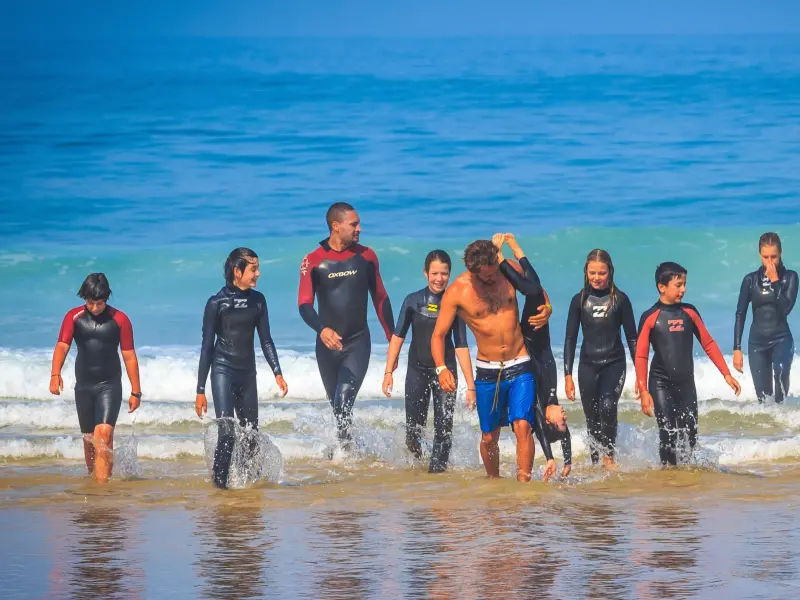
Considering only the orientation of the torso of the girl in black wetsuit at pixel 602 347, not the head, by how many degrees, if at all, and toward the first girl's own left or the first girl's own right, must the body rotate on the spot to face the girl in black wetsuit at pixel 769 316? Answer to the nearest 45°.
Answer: approximately 135° to the first girl's own left

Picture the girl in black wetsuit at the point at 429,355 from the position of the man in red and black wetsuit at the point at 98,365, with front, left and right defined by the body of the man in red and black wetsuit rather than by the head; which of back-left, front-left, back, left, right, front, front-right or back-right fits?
left

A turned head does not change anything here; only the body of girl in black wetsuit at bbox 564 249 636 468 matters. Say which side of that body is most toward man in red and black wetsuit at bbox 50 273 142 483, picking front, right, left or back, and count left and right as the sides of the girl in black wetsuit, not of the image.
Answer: right

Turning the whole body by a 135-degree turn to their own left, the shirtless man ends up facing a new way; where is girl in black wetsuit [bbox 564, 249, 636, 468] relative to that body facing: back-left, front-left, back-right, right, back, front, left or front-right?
front

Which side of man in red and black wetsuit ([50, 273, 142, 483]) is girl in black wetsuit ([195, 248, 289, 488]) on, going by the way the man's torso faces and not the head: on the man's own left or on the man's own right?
on the man's own left

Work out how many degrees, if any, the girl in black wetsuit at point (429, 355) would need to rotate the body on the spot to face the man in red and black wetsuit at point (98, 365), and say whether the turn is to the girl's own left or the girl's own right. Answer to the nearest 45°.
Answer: approximately 90° to the girl's own right

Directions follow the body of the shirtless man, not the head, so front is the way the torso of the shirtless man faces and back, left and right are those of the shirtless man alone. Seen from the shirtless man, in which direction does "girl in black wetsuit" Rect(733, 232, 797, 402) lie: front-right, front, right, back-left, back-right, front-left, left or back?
back-left

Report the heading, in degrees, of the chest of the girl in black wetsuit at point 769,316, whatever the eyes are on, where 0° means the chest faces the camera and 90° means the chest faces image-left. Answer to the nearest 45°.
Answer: approximately 0°

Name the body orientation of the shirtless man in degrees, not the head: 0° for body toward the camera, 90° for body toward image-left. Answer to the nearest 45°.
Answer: approximately 0°

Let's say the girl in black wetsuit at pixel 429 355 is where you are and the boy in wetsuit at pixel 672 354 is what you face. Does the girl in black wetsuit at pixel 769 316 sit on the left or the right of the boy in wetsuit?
left

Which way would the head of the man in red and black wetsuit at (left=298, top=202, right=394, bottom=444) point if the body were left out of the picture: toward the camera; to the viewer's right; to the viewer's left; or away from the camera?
to the viewer's right
